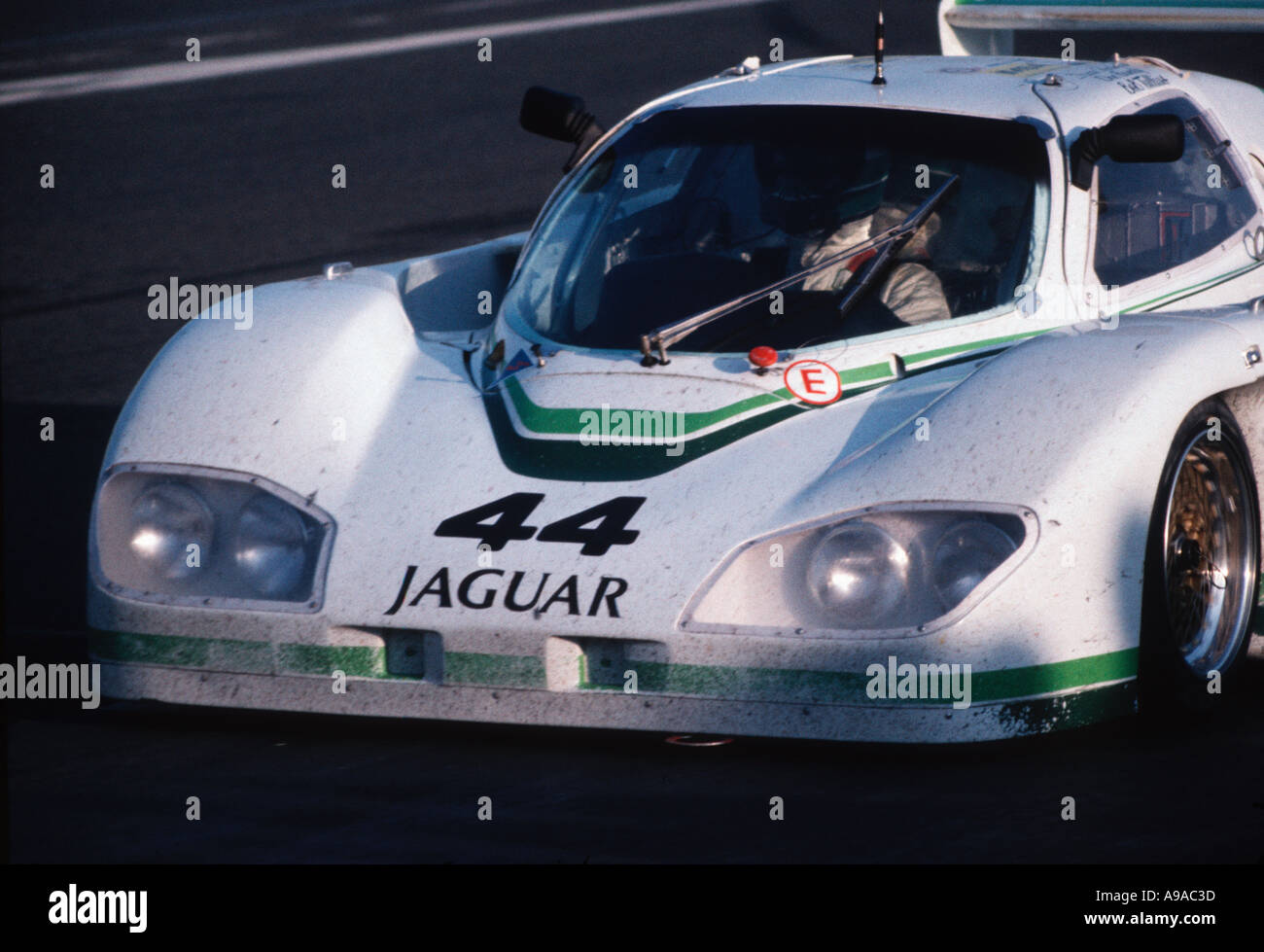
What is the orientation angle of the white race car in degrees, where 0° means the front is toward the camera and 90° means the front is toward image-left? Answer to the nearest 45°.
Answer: approximately 45°
